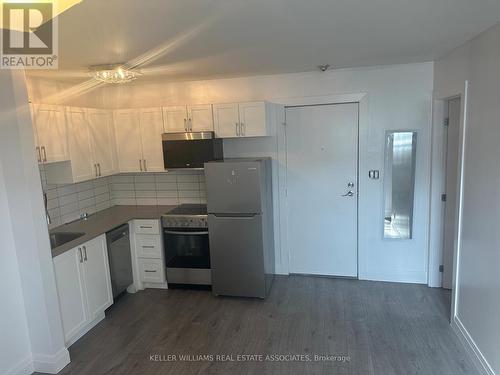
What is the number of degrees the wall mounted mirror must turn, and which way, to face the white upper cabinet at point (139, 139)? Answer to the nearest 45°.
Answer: approximately 90° to its right

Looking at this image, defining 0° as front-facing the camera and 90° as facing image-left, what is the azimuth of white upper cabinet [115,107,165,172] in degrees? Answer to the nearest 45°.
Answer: approximately 0°

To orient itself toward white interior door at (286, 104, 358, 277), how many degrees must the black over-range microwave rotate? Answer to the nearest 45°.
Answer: approximately 90° to its left

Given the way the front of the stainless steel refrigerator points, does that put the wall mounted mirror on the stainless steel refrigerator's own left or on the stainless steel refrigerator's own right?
on the stainless steel refrigerator's own left

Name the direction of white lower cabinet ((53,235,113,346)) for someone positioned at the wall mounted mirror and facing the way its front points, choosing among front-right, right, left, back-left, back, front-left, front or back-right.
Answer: front-right

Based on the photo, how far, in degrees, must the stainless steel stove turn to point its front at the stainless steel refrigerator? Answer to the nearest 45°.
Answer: approximately 45° to its left

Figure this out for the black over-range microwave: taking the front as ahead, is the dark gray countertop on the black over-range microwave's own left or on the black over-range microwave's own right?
on the black over-range microwave's own right

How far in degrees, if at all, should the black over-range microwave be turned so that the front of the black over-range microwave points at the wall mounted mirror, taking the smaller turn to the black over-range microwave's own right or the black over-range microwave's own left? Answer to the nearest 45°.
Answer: approximately 90° to the black over-range microwave's own left

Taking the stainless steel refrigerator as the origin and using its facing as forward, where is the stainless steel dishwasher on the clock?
The stainless steel dishwasher is roughly at 3 o'clock from the stainless steel refrigerator.

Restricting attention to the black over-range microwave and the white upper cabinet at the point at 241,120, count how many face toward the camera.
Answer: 2

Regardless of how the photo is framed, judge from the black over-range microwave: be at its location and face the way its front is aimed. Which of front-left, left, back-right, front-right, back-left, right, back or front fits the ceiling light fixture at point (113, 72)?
front-right
